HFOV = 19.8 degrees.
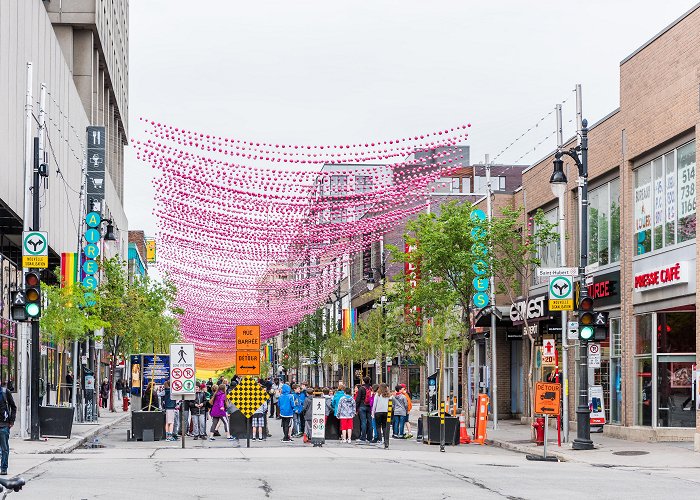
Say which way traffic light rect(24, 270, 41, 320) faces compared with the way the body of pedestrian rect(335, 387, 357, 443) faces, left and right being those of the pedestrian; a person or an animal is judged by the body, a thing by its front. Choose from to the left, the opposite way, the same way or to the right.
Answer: the opposite way

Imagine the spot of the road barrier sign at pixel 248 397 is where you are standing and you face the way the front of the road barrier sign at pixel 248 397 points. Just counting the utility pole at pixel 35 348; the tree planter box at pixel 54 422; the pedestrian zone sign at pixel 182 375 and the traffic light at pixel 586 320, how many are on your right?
3

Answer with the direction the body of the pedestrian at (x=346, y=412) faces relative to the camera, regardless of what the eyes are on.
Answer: away from the camera

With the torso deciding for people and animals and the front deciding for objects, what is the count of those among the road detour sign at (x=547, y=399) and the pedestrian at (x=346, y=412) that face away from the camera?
1
